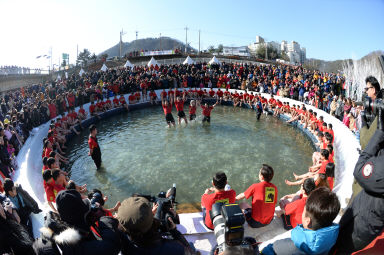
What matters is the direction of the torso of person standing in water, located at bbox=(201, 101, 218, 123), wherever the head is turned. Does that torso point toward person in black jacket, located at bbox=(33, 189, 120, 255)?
yes

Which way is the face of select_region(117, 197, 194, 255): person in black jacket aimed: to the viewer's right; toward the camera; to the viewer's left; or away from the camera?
away from the camera

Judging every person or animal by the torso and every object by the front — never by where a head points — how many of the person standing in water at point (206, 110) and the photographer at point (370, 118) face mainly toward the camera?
1

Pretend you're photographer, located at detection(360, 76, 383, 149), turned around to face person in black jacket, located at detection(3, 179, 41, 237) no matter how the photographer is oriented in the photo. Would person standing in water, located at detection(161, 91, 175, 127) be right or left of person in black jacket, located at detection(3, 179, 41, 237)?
right

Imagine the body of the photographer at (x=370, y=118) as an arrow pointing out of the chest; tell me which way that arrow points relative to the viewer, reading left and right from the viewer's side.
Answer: facing to the left of the viewer

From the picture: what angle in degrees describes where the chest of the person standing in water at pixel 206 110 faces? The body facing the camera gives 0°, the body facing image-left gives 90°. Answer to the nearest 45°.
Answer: approximately 0°

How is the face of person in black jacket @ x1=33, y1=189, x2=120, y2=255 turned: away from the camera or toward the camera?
away from the camera

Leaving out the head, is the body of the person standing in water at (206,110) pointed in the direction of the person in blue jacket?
yes

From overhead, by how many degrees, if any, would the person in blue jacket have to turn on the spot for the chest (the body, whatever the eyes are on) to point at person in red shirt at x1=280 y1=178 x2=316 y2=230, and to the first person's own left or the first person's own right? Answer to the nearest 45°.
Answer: approximately 45° to the first person's own right

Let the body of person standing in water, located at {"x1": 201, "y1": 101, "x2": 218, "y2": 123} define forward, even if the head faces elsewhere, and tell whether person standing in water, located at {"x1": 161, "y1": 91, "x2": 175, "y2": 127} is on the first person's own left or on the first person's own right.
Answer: on the first person's own right

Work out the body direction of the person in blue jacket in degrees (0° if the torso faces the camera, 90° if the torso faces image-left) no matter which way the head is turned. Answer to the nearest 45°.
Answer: approximately 135°
